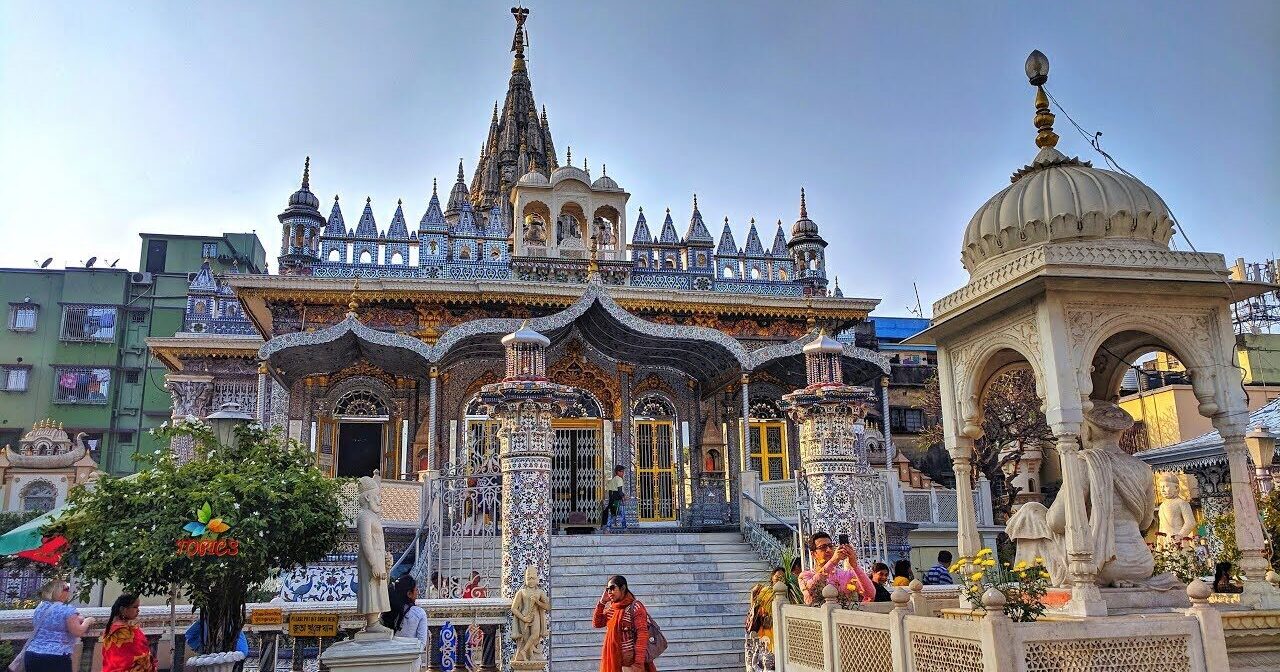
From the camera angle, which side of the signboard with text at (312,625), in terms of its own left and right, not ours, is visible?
front

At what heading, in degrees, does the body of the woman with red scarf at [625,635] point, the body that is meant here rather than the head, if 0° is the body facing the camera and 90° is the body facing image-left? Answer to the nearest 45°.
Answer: approximately 45°

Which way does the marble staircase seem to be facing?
toward the camera

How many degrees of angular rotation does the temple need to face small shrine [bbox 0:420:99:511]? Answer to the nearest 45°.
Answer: approximately 135° to its right

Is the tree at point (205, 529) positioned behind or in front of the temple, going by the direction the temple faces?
in front

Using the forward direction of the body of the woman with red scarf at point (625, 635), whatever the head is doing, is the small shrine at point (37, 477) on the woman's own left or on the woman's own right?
on the woman's own right

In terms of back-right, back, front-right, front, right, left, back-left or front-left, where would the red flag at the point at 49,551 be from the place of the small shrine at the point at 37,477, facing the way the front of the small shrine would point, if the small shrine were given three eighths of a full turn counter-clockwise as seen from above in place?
back-right

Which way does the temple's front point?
toward the camera

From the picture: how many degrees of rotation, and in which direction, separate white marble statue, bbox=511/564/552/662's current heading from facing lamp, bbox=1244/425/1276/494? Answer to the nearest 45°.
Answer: approximately 90° to its left

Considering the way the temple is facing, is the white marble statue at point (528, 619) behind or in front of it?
in front

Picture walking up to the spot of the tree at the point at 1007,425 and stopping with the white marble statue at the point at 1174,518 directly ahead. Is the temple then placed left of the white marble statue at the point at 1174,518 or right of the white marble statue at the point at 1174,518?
right
